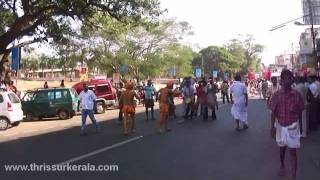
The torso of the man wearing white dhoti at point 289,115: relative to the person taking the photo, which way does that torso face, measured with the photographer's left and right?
facing the viewer

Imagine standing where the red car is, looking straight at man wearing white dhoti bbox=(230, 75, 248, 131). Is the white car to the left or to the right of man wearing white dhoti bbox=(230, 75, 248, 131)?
right
